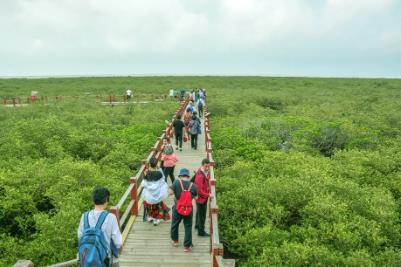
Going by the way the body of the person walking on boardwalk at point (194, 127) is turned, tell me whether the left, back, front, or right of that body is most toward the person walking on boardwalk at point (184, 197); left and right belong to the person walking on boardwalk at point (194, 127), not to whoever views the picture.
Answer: back

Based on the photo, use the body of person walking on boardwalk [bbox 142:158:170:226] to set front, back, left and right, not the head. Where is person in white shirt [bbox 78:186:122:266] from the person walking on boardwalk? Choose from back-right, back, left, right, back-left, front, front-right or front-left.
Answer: back

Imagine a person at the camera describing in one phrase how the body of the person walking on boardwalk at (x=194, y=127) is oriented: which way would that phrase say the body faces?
away from the camera

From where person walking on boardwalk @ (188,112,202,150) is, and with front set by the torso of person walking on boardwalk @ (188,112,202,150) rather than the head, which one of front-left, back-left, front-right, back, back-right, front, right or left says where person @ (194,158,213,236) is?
back

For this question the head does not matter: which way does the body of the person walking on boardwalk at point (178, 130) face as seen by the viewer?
away from the camera

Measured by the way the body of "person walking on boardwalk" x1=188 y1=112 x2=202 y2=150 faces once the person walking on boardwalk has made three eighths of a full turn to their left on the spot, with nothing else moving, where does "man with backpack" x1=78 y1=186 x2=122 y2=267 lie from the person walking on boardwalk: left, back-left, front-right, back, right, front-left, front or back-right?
front-left

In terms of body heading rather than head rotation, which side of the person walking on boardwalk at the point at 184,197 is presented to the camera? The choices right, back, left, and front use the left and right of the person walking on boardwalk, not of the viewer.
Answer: back

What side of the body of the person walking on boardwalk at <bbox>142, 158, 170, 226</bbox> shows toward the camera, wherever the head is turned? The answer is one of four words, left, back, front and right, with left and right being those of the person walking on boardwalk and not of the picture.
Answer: back

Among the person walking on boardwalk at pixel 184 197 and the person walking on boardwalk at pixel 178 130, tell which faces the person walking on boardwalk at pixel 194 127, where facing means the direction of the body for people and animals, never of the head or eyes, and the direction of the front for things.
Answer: the person walking on boardwalk at pixel 184 197

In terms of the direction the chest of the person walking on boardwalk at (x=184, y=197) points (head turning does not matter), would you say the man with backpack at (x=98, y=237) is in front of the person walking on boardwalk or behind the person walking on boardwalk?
behind

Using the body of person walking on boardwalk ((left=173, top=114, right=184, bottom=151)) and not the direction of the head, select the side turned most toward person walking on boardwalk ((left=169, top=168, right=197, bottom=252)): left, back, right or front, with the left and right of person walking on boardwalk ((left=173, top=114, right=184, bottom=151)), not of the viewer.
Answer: back
